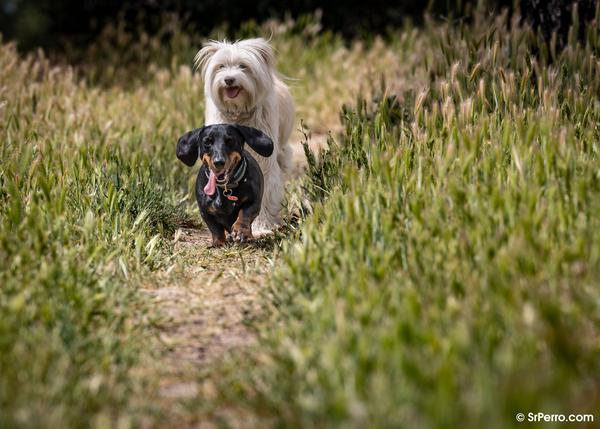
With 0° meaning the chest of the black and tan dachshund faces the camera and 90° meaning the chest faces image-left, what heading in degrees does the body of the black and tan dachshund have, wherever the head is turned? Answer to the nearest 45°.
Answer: approximately 0°
